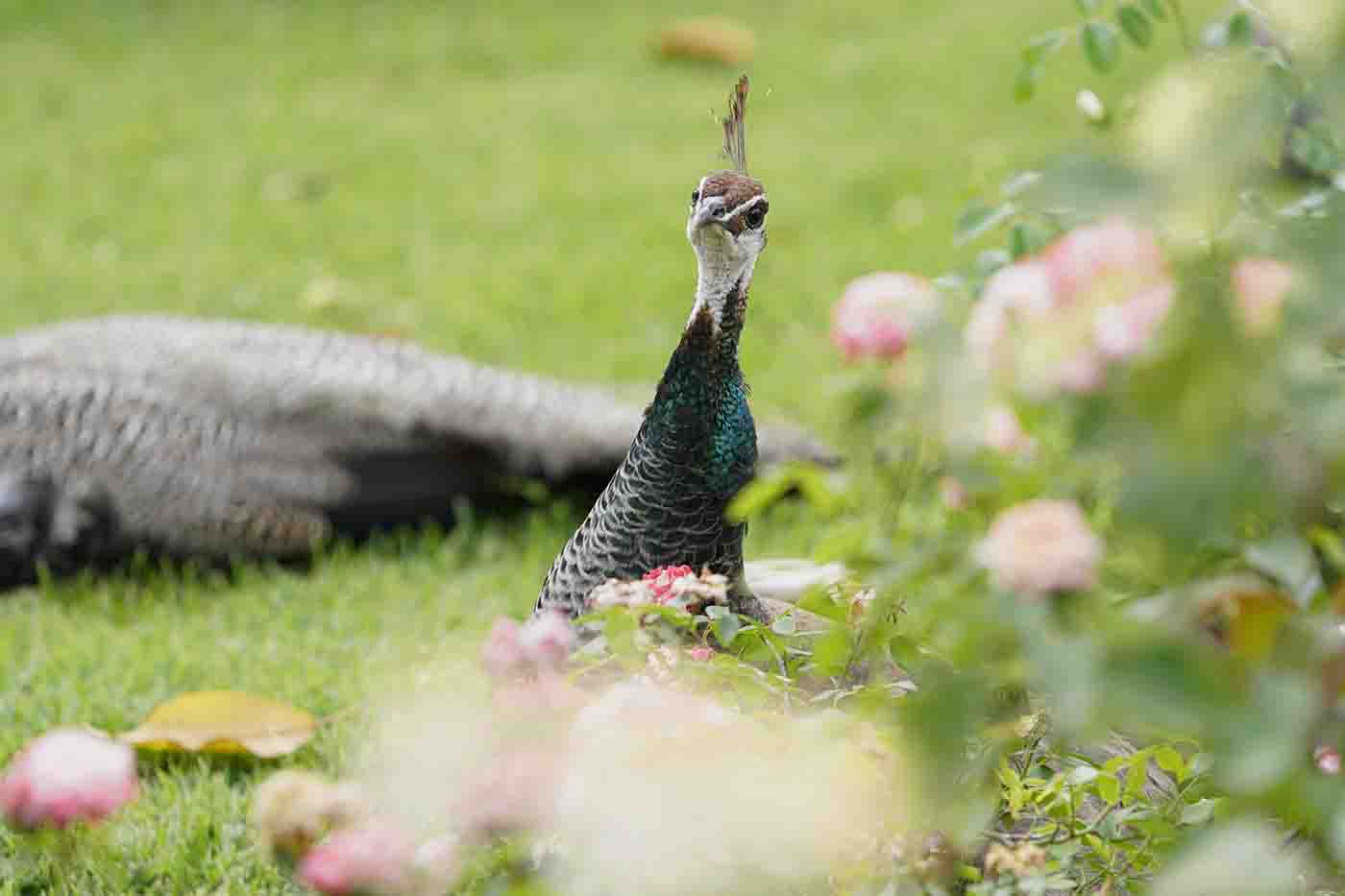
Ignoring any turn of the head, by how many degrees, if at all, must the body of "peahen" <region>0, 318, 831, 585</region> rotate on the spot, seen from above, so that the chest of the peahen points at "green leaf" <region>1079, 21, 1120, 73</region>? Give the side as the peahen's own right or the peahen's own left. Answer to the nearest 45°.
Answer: approximately 135° to the peahen's own left

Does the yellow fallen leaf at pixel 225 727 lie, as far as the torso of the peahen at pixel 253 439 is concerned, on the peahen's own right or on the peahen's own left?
on the peahen's own left

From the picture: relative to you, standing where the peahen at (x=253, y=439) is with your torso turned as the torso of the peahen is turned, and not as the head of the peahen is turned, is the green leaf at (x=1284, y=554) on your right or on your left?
on your left

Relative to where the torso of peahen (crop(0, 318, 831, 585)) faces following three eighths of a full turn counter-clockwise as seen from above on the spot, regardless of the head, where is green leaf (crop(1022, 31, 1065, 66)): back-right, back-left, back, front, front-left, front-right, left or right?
front

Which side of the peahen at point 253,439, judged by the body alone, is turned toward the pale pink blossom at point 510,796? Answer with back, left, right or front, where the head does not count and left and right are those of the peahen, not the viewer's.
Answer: left

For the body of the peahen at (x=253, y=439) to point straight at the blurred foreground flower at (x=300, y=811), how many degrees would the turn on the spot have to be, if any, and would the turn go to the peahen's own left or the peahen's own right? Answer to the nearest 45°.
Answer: approximately 90° to the peahen's own left

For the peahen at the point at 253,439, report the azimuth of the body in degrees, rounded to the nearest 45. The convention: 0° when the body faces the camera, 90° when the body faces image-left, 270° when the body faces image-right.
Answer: approximately 90°
